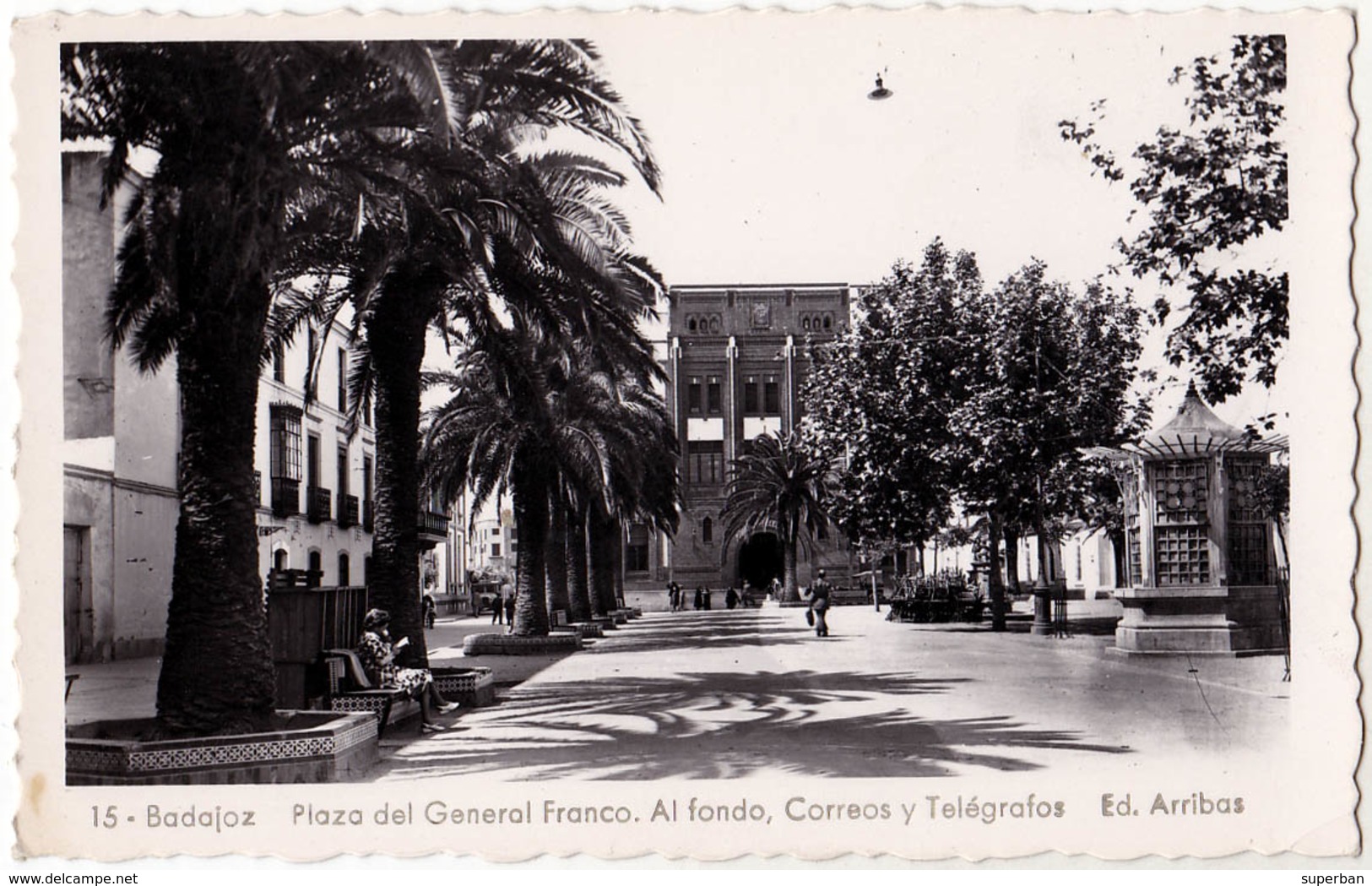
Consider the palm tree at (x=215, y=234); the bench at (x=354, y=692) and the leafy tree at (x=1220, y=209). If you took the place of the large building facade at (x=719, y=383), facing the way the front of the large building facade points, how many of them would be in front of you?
3

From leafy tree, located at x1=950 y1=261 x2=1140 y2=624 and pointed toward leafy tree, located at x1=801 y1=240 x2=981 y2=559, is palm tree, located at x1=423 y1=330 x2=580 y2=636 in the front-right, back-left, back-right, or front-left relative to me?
back-left

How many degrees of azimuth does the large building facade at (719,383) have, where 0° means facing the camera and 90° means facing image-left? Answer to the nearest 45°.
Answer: approximately 0°

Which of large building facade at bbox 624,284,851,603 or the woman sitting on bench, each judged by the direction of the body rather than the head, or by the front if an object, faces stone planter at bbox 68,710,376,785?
the large building facade

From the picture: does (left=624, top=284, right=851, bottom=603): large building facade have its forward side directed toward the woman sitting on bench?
yes

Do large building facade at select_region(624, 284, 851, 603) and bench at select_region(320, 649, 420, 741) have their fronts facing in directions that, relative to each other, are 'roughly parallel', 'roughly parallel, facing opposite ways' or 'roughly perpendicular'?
roughly perpendicular

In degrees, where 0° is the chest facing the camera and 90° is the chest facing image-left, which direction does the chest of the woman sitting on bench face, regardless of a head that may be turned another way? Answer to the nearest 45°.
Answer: approximately 270°

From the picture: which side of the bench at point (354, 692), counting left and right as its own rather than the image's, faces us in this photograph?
right

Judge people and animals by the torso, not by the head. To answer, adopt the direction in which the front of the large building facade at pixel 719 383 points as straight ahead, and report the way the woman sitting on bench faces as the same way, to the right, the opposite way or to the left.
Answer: to the left

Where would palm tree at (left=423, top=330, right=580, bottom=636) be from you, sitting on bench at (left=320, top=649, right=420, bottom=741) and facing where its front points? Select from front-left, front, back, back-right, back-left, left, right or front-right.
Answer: left
